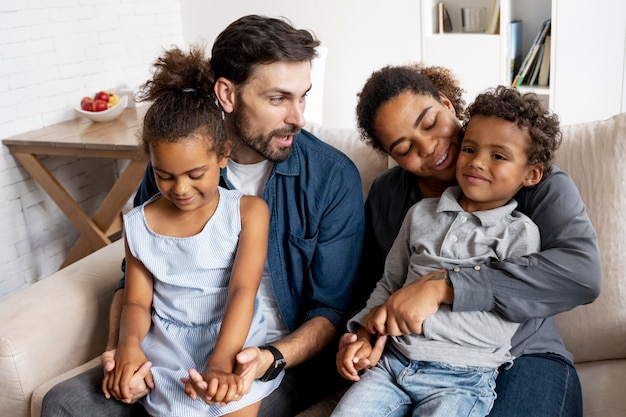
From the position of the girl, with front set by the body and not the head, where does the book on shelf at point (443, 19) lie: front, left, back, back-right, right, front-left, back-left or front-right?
back-left

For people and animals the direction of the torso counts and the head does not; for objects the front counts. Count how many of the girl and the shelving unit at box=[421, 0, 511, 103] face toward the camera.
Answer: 2

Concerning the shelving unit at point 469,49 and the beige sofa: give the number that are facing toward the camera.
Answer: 2

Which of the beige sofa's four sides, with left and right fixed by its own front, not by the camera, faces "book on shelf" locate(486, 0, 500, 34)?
back

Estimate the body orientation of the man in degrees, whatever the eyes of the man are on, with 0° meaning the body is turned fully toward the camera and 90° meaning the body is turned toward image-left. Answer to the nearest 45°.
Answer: approximately 0°

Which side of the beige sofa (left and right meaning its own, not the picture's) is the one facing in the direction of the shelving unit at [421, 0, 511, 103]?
back

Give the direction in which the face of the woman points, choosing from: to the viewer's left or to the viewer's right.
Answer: to the viewer's right

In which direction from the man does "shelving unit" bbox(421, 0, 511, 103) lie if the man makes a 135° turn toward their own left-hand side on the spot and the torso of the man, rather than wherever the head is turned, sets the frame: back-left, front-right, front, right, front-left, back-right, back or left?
front

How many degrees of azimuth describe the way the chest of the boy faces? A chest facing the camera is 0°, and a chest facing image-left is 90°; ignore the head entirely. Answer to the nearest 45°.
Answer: approximately 45°

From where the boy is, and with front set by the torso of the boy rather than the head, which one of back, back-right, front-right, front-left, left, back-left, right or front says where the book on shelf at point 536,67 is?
back-right

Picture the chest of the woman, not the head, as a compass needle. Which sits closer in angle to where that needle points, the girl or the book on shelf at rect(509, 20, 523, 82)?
the girl
